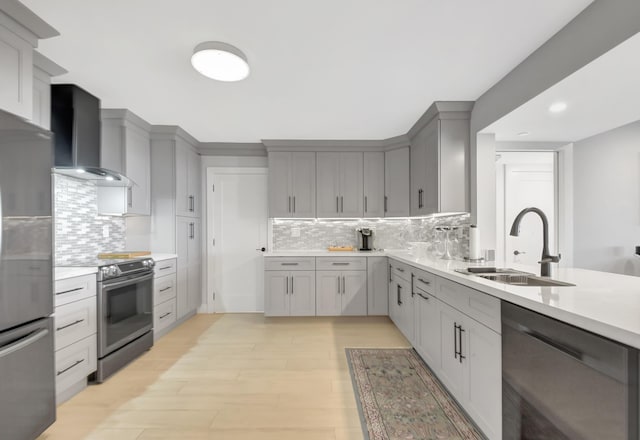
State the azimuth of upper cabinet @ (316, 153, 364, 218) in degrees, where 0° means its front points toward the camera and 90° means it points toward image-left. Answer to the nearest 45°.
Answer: approximately 0°

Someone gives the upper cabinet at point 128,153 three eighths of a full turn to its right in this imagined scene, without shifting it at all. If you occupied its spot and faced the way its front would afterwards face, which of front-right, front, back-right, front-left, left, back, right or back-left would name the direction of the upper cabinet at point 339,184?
back

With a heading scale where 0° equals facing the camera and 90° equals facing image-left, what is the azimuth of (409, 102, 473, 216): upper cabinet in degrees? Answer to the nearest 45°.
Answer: approximately 90°

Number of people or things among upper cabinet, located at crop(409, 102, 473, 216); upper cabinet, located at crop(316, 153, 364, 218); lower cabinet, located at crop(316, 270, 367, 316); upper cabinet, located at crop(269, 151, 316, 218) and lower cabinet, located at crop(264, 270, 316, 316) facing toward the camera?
4

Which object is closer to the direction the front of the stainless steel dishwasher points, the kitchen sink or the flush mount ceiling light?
the flush mount ceiling light

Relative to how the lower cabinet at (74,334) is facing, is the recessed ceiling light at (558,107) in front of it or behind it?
in front

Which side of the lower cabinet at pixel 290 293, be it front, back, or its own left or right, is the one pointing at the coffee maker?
left

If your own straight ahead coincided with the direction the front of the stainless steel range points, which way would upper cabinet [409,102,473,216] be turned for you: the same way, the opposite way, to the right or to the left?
the opposite way

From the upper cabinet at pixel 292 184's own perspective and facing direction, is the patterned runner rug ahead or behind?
ahead

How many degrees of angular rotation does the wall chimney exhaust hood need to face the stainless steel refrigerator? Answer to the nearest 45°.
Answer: approximately 45° to its right

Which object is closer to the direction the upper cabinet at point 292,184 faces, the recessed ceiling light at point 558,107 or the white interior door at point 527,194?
the recessed ceiling light

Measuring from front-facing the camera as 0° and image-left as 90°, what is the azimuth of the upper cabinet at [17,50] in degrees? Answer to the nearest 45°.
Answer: approximately 315°

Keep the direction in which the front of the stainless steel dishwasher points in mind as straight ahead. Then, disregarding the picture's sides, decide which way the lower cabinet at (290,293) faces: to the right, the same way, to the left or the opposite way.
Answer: to the left

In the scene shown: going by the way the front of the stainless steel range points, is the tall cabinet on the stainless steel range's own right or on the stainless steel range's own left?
on the stainless steel range's own left
